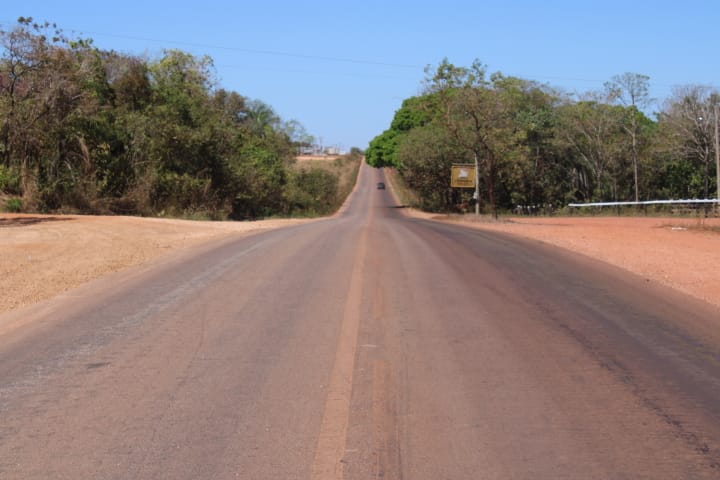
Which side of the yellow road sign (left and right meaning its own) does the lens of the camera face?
front

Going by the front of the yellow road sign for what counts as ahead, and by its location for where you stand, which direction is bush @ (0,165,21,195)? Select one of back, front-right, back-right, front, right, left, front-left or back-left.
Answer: front-right

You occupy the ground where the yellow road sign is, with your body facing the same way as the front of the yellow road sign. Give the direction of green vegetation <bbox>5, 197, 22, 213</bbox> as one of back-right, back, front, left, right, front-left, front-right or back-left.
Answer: front-right
